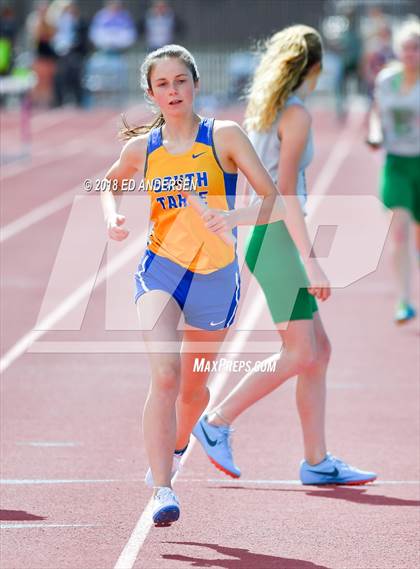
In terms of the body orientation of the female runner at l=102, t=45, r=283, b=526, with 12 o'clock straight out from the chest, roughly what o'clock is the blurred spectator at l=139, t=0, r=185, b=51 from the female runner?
The blurred spectator is roughly at 6 o'clock from the female runner.

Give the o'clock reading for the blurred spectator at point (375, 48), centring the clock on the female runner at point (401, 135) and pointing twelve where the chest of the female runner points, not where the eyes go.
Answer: The blurred spectator is roughly at 6 o'clock from the female runner.

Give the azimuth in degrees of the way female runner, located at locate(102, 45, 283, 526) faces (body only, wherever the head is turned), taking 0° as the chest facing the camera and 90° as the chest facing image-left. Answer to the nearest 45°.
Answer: approximately 0°

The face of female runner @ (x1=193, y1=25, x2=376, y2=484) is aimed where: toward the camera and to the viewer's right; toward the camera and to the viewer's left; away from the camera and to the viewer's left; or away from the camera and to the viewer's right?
away from the camera and to the viewer's right

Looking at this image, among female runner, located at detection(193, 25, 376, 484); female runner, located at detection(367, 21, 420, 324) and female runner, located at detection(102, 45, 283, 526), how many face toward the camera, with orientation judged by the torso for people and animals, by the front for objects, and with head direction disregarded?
2

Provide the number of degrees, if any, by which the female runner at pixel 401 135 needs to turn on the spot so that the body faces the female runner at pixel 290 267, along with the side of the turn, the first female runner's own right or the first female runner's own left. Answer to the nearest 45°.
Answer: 0° — they already face them

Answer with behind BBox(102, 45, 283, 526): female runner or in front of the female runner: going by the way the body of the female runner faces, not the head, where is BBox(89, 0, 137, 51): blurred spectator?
behind

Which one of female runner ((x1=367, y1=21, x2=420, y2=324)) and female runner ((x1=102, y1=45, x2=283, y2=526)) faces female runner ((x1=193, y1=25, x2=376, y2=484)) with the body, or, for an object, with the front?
female runner ((x1=367, y1=21, x2=420, y2=324))
